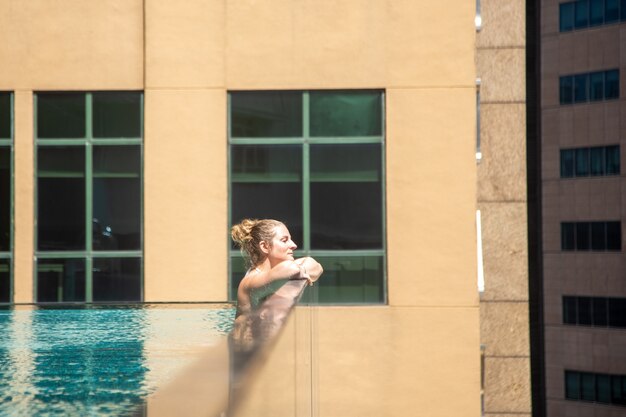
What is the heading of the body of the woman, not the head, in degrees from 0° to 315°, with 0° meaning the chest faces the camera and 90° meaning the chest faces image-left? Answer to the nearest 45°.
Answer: approximately 270°

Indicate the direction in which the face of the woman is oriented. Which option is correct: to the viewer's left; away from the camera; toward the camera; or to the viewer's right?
to the viewer's right

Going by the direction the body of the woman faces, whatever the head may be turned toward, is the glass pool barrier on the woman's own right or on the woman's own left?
on the woman's own right
